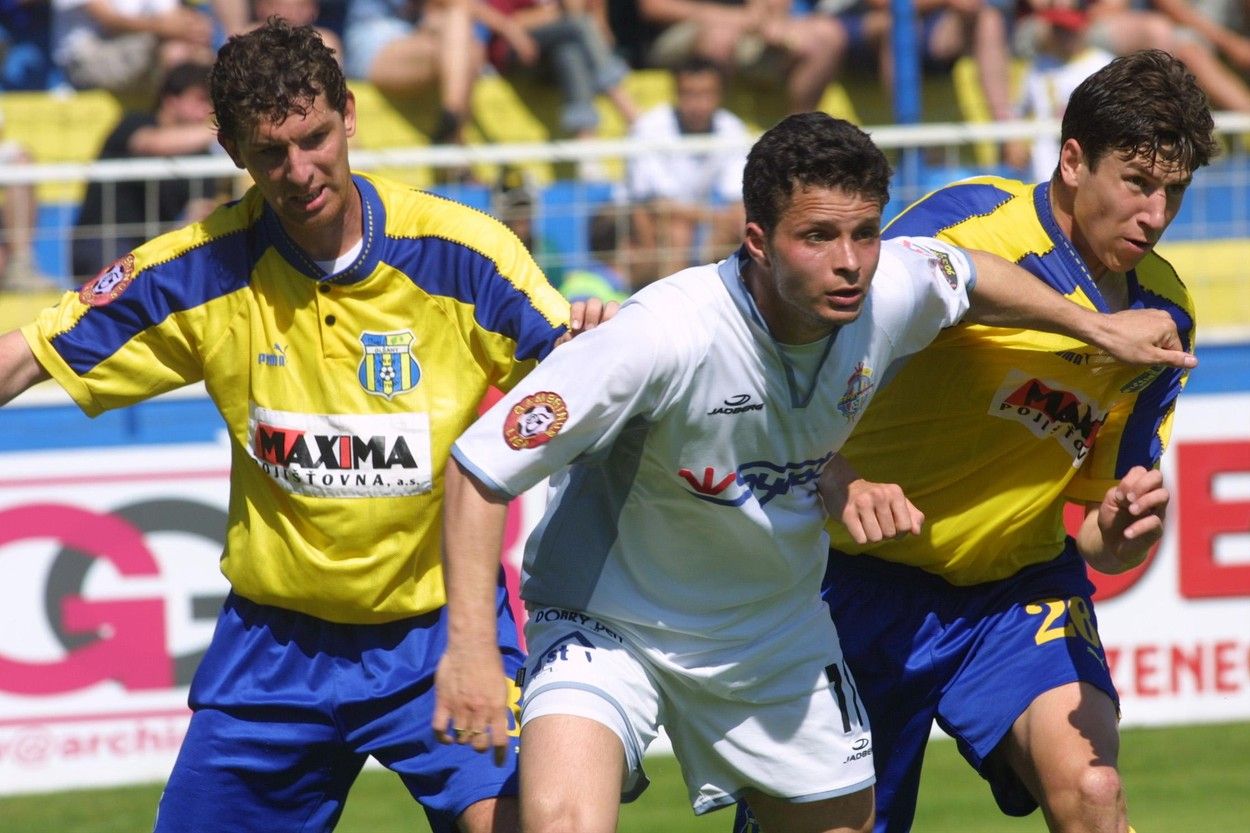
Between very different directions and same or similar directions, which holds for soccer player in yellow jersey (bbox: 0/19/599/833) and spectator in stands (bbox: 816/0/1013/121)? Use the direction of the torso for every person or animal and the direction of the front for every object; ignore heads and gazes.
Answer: same or similar directions

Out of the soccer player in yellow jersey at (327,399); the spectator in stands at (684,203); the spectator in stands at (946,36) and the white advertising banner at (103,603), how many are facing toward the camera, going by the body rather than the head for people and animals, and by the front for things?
4

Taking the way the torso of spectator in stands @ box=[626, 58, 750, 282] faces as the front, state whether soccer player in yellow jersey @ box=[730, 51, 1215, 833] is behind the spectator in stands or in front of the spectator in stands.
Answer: in front

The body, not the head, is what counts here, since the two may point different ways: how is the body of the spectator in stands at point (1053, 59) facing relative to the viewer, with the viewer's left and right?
facing the viewer and to the left of the viewer

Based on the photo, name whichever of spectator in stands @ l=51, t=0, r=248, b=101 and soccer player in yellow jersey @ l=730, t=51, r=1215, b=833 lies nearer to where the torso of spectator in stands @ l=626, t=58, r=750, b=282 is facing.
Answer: the soccer player in yellow jersey

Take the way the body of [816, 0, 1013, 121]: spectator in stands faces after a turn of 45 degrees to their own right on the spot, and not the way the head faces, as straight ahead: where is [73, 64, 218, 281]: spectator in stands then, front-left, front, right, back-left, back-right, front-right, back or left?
front

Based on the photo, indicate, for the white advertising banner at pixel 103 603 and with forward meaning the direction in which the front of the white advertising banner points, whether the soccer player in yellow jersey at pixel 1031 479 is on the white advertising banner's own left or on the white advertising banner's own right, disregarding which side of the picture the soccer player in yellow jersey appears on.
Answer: on the white advertising banner's own left

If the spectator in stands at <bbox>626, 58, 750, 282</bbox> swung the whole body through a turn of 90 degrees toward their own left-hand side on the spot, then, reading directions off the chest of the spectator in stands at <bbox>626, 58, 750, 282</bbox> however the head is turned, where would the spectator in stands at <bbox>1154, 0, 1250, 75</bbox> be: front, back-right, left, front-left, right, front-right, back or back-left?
front-left

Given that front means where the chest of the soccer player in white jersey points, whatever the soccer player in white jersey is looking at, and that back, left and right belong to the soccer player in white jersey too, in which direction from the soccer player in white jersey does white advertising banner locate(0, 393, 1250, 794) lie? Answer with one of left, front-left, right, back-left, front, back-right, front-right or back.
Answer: back

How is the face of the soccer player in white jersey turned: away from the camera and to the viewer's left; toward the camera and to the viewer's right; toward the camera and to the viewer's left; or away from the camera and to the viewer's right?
toward the camera and to the viewer's right

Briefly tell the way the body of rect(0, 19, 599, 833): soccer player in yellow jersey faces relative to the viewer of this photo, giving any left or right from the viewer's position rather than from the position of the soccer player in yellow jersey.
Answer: facing the viewer

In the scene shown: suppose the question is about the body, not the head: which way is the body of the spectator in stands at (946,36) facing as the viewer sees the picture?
toward the camera

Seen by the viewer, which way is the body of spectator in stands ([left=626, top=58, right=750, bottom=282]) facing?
toward the camera

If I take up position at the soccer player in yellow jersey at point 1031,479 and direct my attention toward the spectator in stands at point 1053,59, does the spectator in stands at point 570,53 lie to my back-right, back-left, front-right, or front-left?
front-left

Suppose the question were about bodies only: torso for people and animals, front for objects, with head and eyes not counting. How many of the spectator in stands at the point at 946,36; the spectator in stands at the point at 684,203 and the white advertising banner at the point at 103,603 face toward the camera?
3

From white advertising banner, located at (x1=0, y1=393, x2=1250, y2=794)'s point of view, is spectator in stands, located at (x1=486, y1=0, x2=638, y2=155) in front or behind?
behind

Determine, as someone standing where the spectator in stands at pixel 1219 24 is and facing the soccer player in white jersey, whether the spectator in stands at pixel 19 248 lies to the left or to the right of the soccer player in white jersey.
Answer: right

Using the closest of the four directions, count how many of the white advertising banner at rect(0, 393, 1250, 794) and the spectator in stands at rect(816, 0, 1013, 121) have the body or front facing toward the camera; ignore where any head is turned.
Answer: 2
